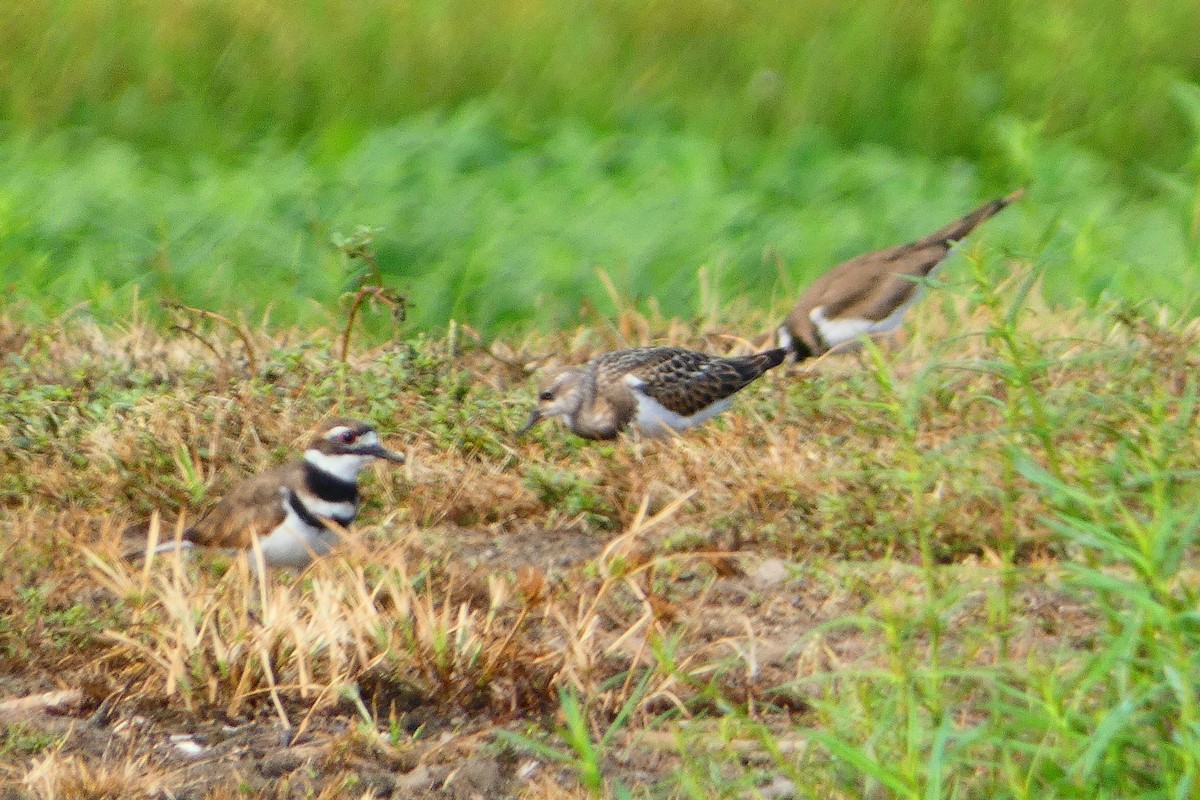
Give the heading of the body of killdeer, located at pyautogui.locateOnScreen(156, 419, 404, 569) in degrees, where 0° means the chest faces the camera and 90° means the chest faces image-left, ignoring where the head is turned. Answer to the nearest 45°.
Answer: approximately 270°

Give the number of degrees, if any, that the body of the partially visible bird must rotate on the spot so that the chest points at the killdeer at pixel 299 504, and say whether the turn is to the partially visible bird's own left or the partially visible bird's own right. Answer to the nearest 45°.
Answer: approximately 45° to the partially visible bird's own left

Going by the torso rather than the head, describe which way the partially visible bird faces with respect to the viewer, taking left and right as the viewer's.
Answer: facing to the left of the viewer

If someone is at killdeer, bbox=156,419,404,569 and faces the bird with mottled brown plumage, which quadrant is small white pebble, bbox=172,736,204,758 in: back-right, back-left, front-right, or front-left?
back-right

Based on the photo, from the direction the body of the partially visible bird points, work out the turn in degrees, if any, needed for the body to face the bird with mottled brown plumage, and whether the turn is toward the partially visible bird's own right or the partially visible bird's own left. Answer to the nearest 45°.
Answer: approximately 45° to the partially visible bird's own left

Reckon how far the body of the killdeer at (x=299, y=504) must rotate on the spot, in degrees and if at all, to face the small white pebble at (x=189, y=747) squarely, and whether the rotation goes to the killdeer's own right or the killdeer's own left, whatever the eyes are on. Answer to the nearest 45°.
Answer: approximately 90° to the killdeer's own right

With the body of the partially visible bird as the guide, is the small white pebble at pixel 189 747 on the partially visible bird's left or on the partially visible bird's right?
on the partially visible bird's left

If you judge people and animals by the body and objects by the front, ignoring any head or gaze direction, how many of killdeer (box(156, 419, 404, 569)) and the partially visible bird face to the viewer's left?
1
